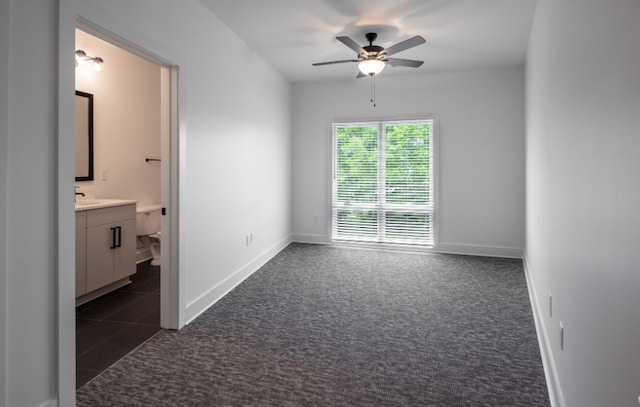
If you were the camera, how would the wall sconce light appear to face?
facing the viewer and to the right of the viewer

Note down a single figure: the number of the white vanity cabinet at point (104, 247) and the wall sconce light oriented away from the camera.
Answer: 0

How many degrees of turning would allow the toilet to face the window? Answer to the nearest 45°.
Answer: approximately 45° to its left

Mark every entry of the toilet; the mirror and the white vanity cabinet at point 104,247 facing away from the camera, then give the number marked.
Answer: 0

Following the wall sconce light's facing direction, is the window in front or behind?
in front

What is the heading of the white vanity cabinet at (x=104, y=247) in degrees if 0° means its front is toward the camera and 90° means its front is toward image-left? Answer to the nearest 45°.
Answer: approximately 315°
